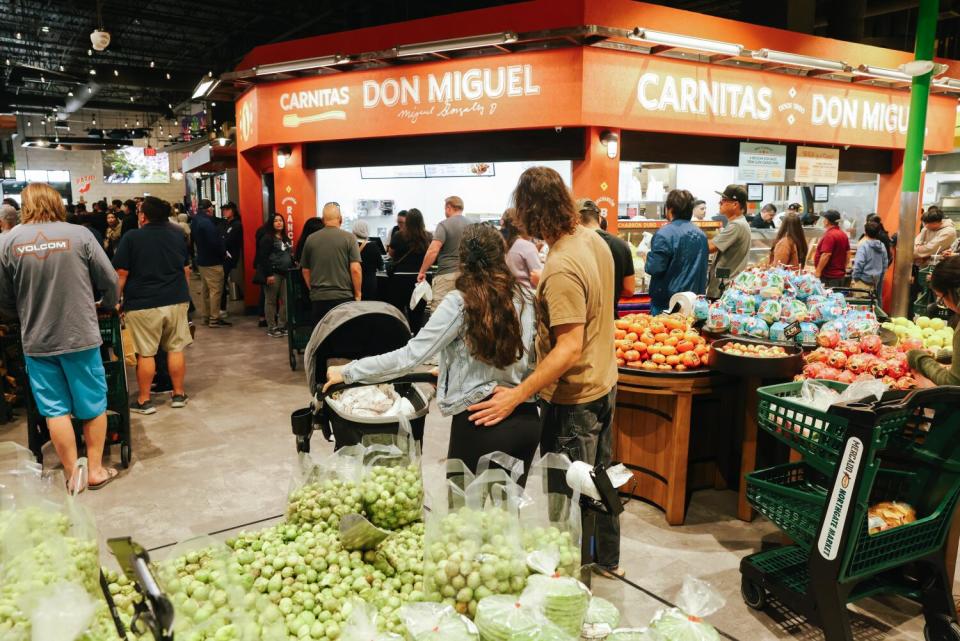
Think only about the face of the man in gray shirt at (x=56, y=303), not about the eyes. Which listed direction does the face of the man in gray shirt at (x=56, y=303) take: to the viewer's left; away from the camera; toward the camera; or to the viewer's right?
away from the camera

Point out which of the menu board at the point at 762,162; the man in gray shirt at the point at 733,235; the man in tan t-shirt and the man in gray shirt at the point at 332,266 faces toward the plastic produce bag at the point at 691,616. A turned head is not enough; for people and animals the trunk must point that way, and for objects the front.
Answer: the menu board

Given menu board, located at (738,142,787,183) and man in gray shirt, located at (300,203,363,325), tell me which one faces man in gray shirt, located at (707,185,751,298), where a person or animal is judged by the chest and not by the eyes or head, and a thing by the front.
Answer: the menu board

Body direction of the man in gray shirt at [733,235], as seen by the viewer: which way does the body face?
to the viewer's left

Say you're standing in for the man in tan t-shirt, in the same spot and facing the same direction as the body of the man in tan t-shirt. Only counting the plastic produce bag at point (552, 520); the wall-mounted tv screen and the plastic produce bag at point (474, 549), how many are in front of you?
1

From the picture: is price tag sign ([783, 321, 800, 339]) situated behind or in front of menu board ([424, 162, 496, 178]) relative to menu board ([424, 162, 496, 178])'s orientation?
in front

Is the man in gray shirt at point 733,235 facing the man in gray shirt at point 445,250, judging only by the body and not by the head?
yes

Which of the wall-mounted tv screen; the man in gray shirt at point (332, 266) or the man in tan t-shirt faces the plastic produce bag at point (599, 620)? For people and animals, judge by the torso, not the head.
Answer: the wall-mounted tv screen

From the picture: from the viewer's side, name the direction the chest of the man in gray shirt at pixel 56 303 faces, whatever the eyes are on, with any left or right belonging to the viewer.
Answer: facing away from the viewer

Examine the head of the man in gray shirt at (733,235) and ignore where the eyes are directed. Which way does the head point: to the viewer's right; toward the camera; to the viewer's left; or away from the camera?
to the viewer's left

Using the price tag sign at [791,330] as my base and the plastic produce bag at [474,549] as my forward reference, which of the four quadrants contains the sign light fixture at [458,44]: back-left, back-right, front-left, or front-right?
back-right
